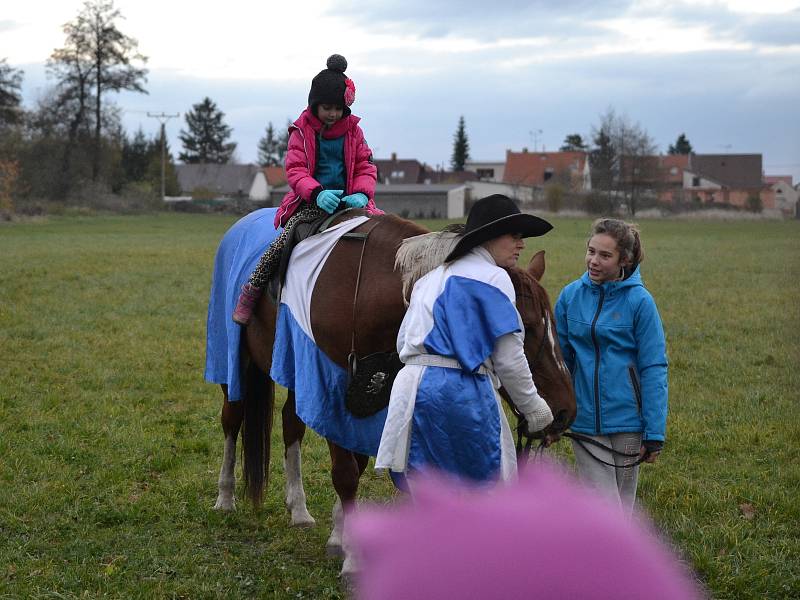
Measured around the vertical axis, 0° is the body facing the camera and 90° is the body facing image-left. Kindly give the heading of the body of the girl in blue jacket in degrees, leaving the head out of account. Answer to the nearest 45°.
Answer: approximately 45°

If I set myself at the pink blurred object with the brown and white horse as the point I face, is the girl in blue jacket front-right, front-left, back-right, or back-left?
front-right

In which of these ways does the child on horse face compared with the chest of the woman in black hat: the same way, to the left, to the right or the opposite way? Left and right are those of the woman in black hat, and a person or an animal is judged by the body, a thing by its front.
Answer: to the right

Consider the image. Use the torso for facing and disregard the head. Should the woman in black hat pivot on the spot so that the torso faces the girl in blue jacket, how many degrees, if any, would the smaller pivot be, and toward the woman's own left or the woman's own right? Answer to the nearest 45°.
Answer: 0° — they already face them

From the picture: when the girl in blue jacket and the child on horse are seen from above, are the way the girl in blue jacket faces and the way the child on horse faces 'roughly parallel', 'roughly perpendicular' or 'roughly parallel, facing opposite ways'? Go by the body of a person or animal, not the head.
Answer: roughly perpendicular

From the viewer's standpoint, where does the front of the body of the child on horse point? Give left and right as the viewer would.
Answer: facing the viewer and to the right of the viewer

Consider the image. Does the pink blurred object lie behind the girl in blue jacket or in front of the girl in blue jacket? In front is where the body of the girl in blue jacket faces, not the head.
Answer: in front

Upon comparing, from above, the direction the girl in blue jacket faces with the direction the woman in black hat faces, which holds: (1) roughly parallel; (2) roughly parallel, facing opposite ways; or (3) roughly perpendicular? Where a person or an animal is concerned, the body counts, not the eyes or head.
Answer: roughly parallel, facing opposite ways

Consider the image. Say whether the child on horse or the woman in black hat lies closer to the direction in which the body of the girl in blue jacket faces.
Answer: the woman in black hat

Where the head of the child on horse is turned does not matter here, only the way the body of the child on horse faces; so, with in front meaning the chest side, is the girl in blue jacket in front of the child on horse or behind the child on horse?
in front

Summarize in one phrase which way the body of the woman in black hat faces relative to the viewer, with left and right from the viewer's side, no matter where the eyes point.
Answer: facing away from the viewer and to the right of the viewer

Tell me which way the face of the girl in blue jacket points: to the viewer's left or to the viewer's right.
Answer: to the viewer's left

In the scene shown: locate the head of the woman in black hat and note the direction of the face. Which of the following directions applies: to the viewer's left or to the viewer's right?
to the viewer's right

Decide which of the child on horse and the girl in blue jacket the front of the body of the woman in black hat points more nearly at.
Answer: the girl in blue jacket

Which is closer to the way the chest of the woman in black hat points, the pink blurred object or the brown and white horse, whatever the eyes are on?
the brown and white horse
